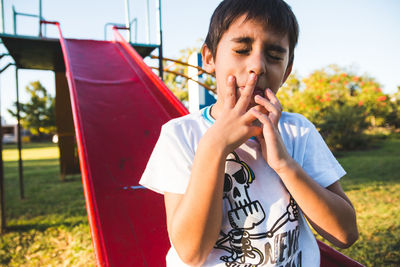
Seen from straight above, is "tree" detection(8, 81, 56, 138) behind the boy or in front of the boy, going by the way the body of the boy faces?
behind

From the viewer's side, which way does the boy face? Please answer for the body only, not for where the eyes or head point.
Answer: toward the camera

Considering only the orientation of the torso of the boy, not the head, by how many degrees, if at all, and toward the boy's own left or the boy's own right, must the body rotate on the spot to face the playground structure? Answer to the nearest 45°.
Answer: approximately 135° to the boy's own right

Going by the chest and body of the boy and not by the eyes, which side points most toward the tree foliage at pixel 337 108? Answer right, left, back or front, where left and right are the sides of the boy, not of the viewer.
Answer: back
